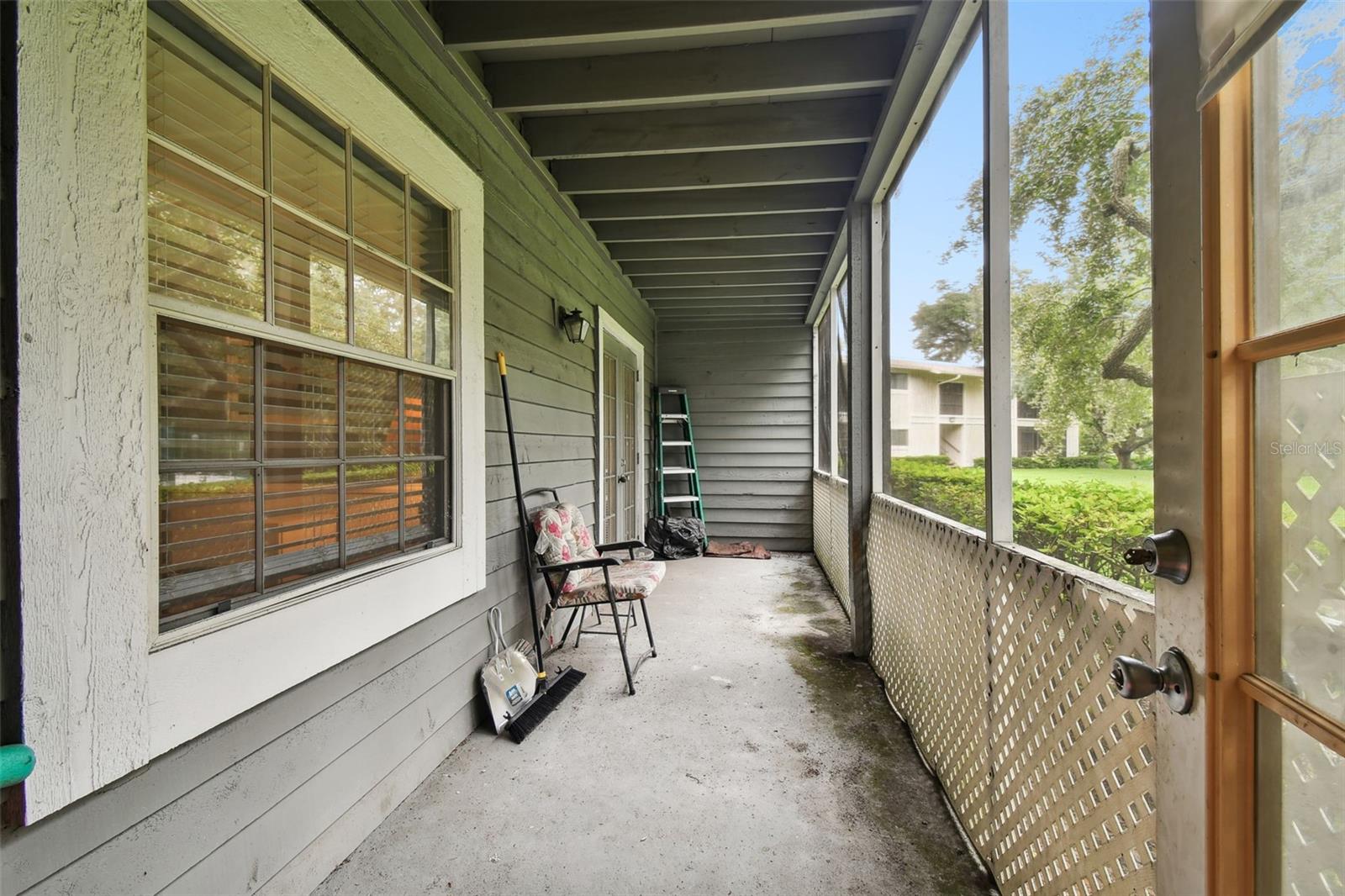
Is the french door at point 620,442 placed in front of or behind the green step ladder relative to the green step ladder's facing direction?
in front

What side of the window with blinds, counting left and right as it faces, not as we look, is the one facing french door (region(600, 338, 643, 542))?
left

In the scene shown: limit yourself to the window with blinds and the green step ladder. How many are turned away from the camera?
0

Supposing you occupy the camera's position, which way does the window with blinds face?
facing the viewer and to the right of the viewer

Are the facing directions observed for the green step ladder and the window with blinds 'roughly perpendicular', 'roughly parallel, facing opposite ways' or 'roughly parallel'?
roughly perpendicular

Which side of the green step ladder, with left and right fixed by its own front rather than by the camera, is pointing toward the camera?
front

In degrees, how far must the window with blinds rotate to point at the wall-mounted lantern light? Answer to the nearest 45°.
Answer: approximately 90° to its left

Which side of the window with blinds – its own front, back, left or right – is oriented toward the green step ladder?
left

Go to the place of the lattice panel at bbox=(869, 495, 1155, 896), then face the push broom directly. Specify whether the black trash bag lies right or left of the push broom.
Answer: right

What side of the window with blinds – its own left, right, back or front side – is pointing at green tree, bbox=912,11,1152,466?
front

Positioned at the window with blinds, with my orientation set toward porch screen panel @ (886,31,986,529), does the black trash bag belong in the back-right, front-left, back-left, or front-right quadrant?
front-left

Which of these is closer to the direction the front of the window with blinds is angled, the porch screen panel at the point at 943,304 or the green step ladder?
the porch screen panel

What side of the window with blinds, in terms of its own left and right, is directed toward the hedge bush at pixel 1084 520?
front

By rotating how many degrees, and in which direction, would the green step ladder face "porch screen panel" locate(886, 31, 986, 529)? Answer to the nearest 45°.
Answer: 0° — it already faces it

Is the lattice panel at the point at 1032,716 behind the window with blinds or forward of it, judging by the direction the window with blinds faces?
forward

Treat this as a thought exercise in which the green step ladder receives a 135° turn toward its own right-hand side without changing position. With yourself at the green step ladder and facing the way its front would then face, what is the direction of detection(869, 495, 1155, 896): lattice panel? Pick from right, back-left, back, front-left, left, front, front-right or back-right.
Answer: back-left

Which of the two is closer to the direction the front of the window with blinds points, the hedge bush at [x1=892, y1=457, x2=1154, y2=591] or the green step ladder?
the hedge bush
